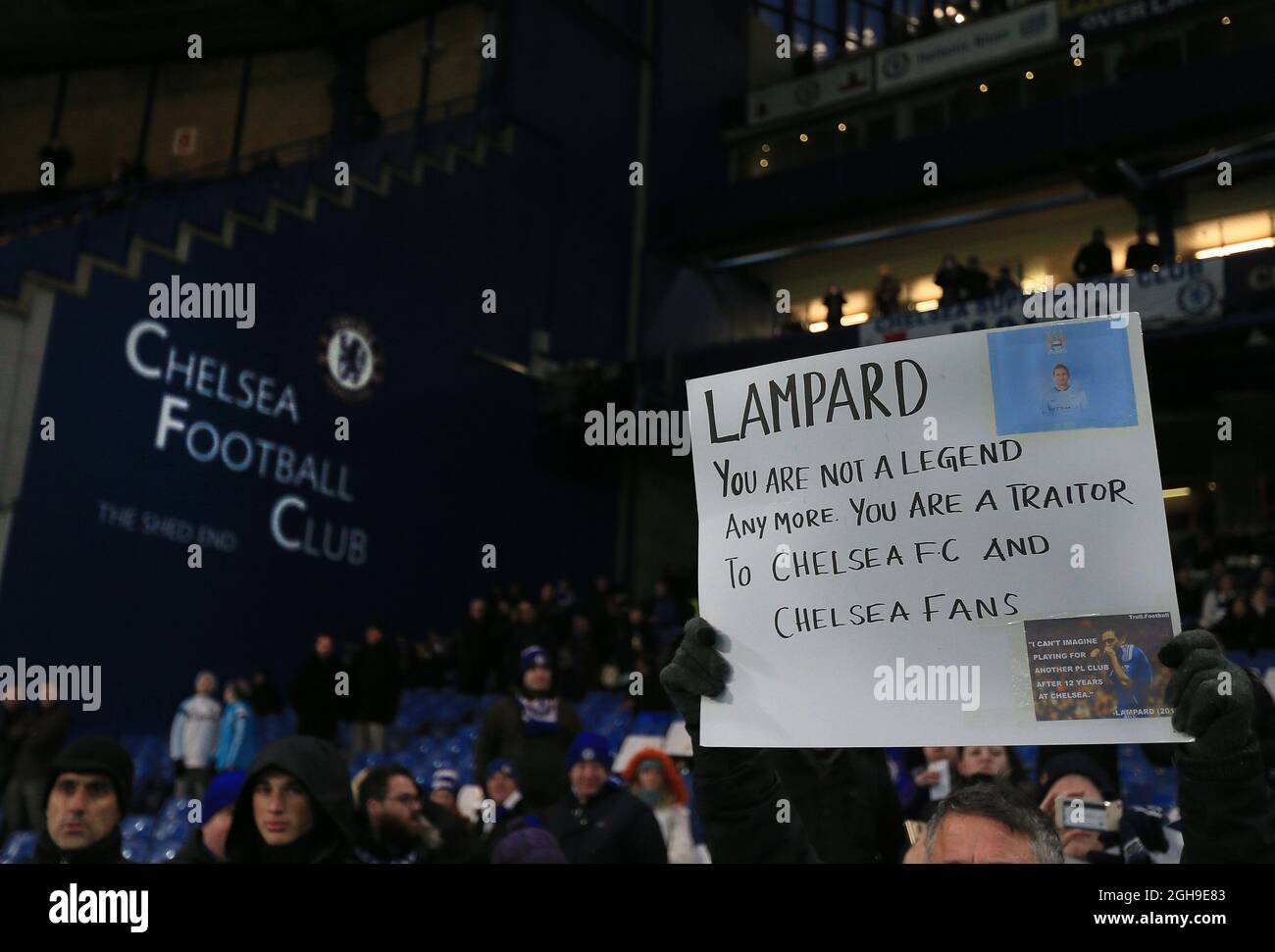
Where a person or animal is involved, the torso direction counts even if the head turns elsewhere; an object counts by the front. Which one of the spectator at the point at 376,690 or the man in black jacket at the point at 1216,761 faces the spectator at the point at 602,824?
the spectator at the point at 376,690

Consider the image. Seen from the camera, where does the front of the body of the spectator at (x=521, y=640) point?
toward the camera

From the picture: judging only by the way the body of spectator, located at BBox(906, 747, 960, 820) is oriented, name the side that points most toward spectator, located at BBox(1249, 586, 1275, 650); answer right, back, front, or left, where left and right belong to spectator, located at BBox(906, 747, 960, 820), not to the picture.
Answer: back

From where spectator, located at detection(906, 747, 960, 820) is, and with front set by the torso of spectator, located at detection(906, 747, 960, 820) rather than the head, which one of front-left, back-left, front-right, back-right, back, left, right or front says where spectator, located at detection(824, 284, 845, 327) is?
back

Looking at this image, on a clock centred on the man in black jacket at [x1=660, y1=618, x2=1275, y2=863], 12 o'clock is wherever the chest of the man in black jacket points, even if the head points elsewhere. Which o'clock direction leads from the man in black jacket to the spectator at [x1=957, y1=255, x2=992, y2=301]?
The spectator is roughly at 6 o'clock from the man in black jacket.

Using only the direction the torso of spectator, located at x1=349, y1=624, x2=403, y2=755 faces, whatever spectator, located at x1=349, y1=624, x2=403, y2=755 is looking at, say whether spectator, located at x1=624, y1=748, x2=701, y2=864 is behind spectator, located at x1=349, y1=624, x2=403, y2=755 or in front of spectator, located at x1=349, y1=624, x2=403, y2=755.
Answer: in front

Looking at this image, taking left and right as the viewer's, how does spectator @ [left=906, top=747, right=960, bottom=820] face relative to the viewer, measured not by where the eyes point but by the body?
facing the viewer

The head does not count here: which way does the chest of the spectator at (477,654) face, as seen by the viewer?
toward the camera

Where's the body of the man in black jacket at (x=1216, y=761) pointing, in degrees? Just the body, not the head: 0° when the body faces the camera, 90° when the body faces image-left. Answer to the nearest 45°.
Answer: approximately 0°

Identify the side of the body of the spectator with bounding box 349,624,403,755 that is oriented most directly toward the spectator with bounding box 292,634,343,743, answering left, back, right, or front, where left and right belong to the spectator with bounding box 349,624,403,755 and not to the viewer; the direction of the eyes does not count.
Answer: right

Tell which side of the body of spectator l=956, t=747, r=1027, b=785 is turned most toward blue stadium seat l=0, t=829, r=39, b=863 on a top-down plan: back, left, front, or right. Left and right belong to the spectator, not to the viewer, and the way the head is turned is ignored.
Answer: right

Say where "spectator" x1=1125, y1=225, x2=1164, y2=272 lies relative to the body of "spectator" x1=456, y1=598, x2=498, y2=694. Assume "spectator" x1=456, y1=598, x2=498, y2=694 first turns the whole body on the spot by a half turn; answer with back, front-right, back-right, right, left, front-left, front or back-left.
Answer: right
